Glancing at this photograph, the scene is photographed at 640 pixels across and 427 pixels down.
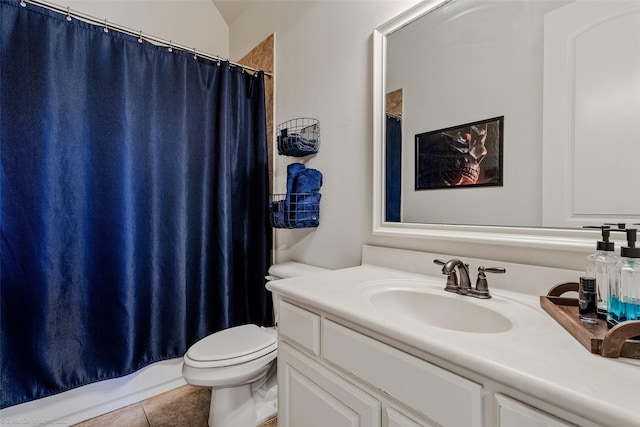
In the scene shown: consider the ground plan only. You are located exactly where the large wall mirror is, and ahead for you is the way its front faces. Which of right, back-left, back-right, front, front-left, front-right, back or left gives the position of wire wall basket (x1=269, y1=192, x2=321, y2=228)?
front-right

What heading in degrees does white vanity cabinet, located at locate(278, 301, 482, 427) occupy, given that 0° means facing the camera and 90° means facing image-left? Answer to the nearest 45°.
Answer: approximately 45°

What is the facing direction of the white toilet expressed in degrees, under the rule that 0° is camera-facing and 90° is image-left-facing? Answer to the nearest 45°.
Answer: approximately 45°

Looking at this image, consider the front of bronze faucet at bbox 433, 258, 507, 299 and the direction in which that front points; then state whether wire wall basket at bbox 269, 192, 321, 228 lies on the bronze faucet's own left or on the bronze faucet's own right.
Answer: on the bronze faucet's own right

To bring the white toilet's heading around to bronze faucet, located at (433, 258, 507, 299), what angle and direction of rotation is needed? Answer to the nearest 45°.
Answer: approximately 90° to its left
